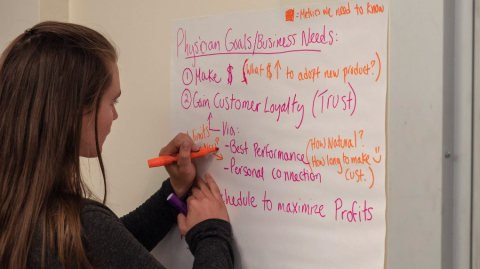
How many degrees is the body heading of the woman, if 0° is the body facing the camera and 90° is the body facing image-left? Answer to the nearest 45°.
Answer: approximately 225°

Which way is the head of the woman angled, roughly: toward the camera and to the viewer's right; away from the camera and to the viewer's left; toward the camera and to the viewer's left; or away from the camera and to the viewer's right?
away from the camera and to the viewer's right
